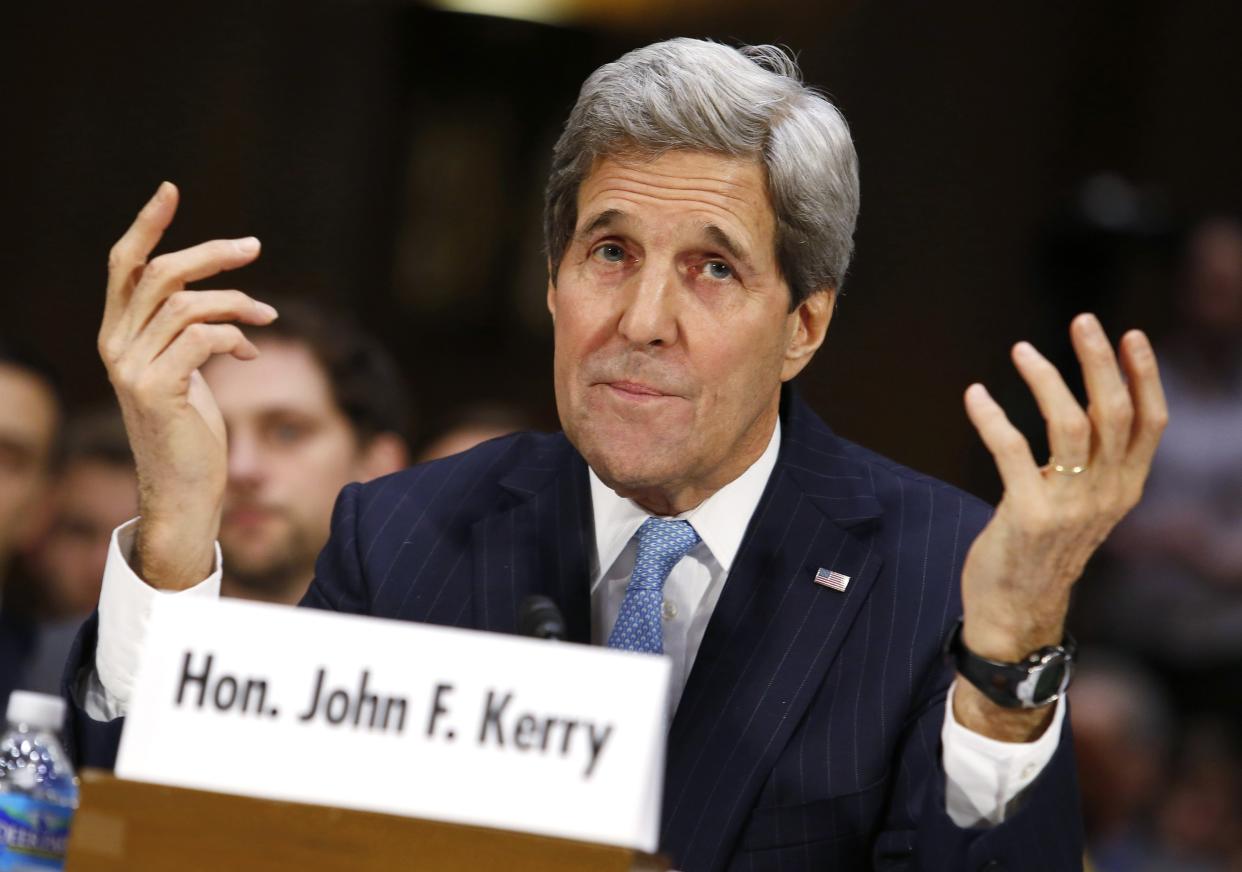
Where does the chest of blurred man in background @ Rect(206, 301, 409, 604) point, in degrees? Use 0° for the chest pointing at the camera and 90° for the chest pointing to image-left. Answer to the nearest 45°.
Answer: approximately 45°

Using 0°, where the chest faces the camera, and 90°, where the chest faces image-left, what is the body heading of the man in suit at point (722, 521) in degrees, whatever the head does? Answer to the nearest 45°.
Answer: approximately 0°

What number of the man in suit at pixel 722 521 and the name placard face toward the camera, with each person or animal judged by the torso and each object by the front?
2

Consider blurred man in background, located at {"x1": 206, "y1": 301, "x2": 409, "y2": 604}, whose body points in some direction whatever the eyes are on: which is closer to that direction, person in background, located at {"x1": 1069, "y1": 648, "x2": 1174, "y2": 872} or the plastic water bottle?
the plastic water bottle

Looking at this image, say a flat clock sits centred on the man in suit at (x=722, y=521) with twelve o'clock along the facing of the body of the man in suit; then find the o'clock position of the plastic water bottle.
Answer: The plastic water bottle is roughly at 2 o'clock from the man in suit.

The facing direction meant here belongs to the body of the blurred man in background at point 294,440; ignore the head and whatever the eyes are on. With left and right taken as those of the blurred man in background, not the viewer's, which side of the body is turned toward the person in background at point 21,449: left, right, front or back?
right

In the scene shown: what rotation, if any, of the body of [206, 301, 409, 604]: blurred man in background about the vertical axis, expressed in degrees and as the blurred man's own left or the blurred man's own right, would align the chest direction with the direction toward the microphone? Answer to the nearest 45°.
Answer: approximately 45° to the blurred man's own left
